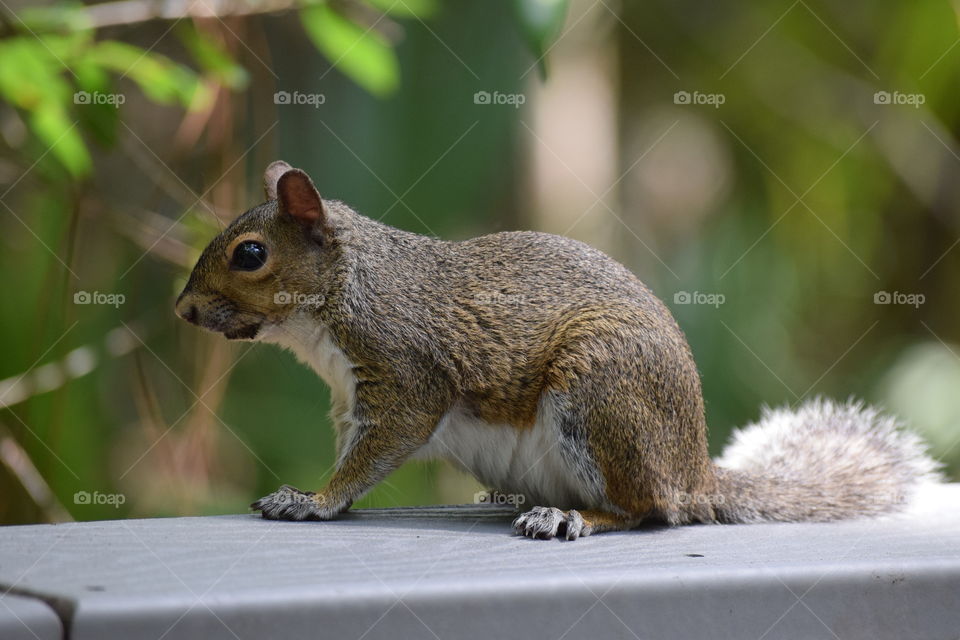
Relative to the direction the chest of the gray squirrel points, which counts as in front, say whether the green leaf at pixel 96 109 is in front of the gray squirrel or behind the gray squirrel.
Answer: in front

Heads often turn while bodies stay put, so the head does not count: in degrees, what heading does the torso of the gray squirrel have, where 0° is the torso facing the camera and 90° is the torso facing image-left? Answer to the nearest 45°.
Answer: approximately 90°

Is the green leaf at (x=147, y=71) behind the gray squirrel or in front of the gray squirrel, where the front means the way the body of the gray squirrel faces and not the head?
in front
